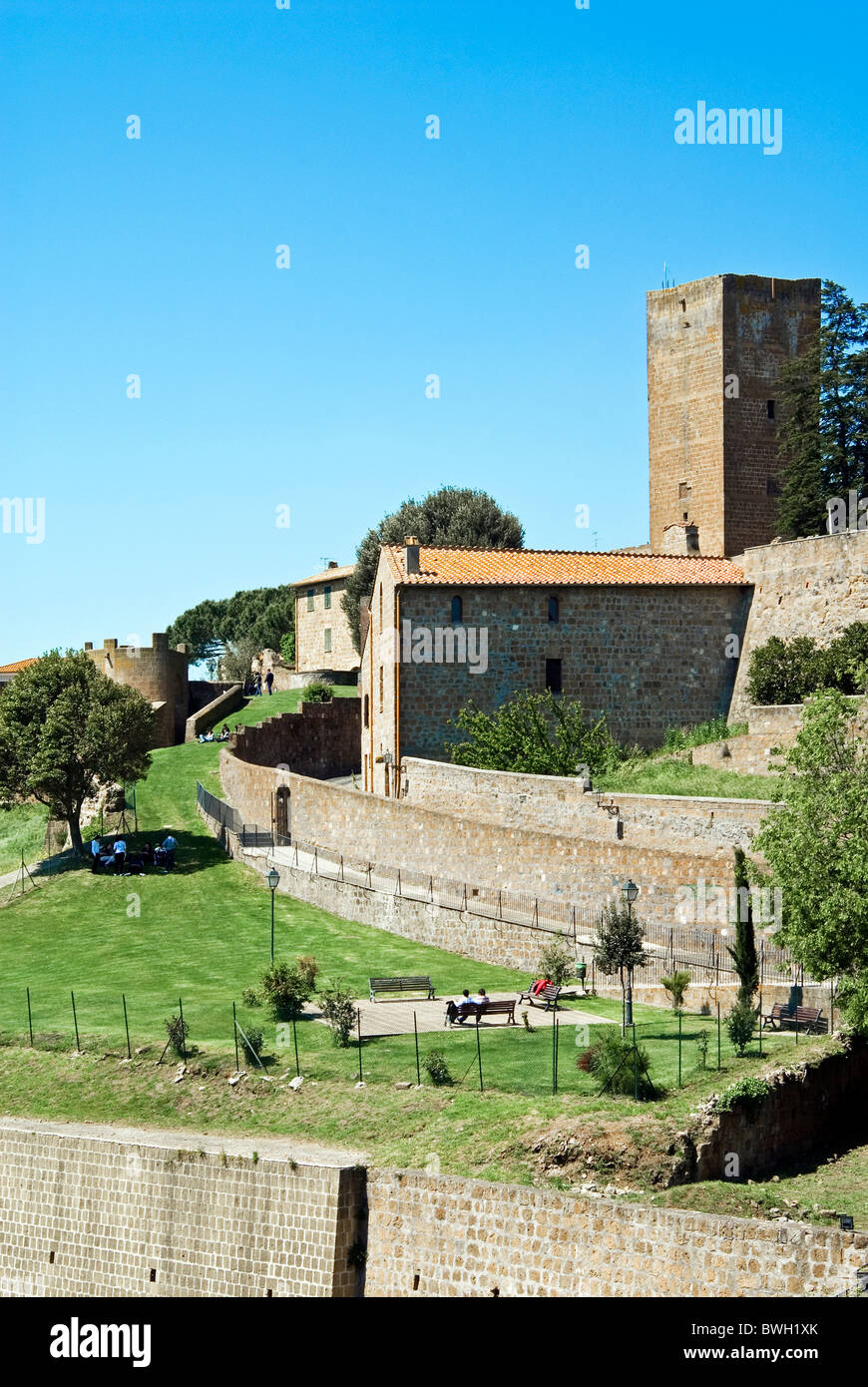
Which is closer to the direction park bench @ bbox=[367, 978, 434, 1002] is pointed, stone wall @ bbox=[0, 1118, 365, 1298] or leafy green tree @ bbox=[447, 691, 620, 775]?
the stone wall

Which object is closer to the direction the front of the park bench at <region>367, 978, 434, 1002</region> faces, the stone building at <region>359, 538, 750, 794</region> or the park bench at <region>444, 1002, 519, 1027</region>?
the park bench

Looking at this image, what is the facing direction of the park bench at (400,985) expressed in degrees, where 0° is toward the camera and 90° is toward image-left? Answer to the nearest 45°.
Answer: approximately 0°

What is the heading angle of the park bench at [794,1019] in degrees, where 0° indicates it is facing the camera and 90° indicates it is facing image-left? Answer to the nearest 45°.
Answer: approximately 45°

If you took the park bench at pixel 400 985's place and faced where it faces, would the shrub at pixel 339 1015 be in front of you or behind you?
in front

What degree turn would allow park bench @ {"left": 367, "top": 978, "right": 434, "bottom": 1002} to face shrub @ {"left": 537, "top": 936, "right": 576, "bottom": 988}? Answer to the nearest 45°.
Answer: approximately 90° to its left

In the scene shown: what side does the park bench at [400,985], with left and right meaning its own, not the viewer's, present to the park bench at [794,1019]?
left

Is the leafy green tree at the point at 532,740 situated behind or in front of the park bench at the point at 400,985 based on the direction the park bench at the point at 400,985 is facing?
behind

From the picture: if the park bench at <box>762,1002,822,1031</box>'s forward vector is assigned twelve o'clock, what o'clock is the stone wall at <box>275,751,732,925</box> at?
The stone wall is roughly at 3 o'clock from the park bench.

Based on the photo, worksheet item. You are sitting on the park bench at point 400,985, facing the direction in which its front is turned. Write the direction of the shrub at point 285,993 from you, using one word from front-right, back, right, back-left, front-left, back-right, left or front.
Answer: front-right

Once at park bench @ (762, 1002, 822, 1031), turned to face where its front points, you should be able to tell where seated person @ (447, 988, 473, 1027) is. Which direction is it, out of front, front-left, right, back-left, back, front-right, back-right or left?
front-right

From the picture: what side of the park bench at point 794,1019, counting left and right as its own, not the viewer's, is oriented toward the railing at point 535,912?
right

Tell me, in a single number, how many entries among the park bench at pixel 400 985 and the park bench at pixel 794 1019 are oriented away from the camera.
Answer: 0

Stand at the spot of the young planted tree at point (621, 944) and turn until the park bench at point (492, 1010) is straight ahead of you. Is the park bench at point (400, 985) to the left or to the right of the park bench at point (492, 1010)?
right

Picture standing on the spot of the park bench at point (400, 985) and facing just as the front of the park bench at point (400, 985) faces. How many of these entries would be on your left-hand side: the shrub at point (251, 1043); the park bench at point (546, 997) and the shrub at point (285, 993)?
1
